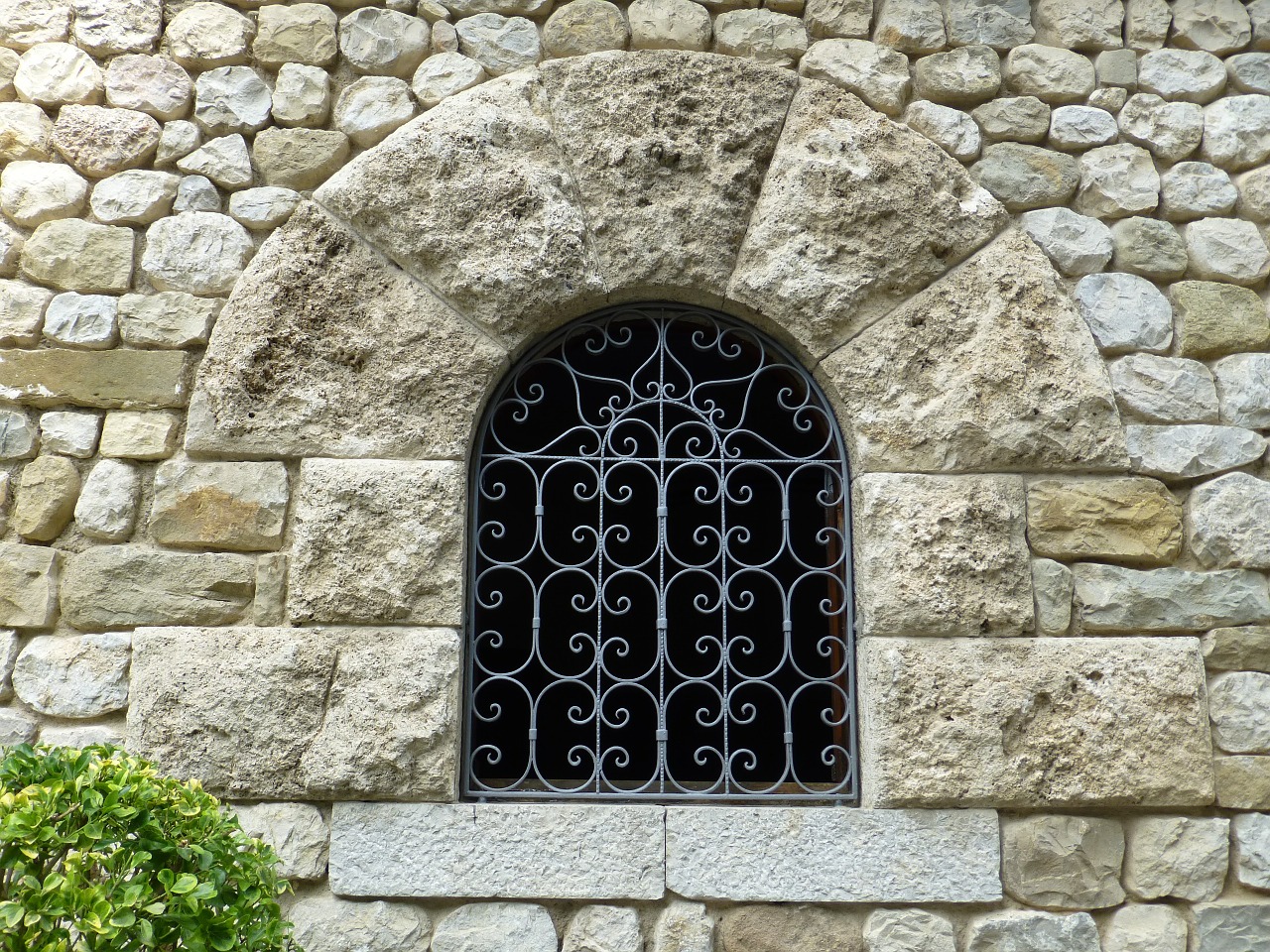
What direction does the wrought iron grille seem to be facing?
toward the camera

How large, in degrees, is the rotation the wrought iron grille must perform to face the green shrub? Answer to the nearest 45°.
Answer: approximately 45° to its right
